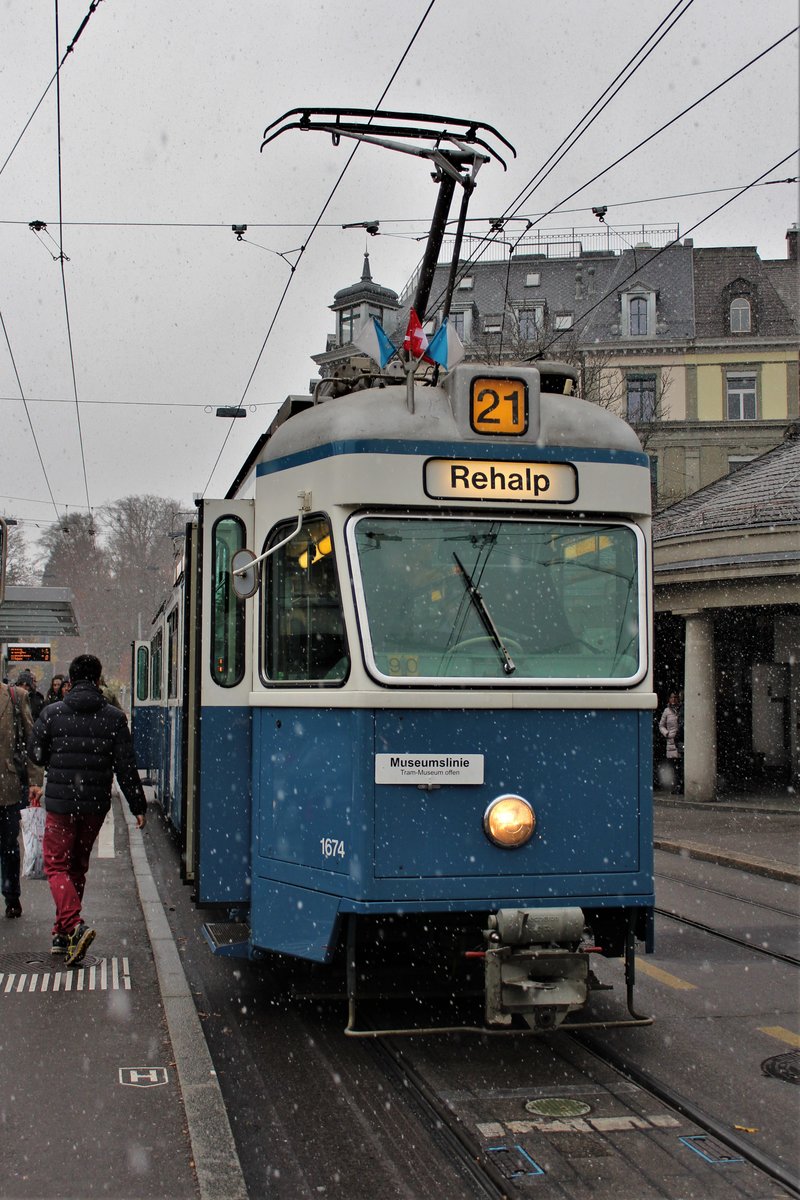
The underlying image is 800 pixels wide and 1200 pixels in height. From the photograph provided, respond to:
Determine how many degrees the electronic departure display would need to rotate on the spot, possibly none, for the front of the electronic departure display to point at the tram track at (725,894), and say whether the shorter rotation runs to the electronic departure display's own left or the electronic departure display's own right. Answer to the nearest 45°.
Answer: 0° — it already faces it

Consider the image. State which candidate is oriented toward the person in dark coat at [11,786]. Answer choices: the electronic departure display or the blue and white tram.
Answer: the electronic departure display

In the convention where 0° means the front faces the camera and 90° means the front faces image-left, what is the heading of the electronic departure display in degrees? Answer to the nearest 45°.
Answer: approximately 0°

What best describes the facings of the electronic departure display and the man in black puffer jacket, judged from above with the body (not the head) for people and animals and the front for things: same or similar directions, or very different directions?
very different directions

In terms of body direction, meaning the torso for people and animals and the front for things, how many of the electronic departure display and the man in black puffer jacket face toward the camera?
1

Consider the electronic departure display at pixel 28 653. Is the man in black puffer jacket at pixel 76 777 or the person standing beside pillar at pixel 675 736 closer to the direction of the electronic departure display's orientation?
the man in black puffer jacket

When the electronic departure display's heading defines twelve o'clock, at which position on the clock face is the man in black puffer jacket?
The man in black puffer jacket is roughly at 12 o'clock from the electronic departure display.

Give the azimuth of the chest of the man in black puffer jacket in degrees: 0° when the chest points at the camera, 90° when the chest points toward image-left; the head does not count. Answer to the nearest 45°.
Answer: approximately 180°

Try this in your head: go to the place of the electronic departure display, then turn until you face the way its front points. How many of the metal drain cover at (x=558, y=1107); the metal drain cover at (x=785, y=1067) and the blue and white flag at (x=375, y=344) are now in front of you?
3

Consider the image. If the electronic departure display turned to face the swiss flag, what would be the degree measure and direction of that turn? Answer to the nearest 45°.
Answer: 0° — it already faces it

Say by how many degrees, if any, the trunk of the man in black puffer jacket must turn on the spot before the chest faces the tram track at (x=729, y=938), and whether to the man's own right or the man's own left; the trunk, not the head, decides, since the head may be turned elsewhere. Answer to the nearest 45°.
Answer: approximately 90° to the man's own right

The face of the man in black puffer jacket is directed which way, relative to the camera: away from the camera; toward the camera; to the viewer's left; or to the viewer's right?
away from the camera
